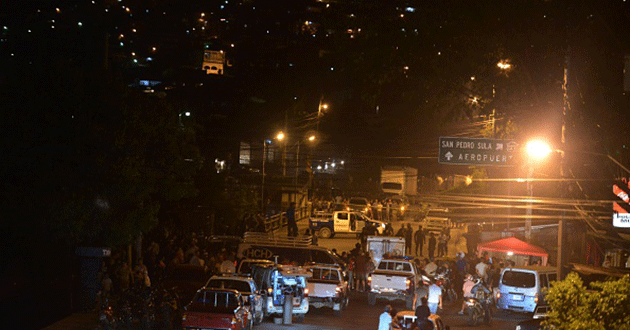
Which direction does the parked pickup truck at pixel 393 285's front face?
away from the camera

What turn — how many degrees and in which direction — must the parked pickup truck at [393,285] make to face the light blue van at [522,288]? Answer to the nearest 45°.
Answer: approximately 90° to its right

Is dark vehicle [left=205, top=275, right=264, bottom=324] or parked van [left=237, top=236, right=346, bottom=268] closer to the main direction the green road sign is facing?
the dark vehicle

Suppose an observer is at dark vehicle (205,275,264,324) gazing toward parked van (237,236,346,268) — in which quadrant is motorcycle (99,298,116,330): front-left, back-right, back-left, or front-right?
back-left

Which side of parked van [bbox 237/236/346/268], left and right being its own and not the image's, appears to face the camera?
right

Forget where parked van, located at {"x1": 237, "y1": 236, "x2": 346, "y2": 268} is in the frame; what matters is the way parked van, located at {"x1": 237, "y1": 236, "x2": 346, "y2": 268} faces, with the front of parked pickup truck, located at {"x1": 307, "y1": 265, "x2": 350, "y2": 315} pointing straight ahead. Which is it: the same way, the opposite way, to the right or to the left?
to the right

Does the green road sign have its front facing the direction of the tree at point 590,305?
yes

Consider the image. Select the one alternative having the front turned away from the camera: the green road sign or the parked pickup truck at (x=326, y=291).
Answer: the parked pickup truck

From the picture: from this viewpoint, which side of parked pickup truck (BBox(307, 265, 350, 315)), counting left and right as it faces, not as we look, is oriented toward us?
back
